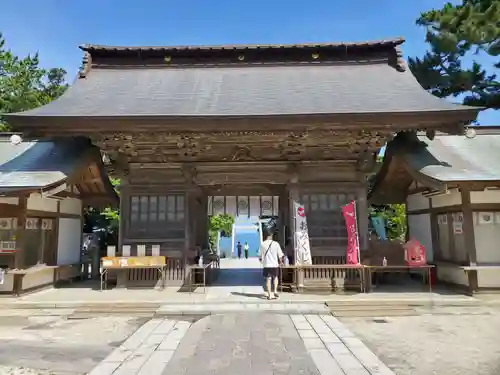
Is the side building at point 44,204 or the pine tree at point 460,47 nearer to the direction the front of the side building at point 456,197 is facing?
the side building

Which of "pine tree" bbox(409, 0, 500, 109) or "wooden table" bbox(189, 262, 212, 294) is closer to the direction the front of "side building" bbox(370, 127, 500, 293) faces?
the wooden table

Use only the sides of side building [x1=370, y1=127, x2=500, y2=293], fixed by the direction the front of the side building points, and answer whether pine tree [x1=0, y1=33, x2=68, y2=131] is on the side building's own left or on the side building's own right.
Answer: on the side building's own right

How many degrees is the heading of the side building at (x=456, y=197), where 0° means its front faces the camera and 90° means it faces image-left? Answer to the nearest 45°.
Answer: approximately 0°

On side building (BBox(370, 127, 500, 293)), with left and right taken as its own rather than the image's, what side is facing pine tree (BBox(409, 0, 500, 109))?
back

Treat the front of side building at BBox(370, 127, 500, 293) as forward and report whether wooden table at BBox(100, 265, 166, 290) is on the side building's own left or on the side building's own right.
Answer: on the side building's own right

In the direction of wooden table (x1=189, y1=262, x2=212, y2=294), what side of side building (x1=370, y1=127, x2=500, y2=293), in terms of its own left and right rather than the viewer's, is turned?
right

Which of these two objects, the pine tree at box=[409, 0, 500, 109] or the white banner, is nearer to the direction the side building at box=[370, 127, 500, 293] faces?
the white banner
